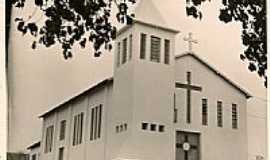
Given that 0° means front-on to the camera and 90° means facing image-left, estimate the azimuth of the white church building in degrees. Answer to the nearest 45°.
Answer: approximately 315°
